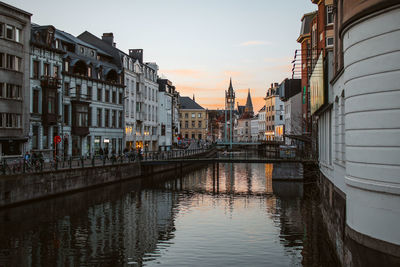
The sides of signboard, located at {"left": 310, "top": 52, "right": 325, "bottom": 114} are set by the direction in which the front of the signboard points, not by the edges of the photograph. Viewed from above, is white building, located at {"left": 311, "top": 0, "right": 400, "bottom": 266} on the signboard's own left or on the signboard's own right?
on the signboard's own left

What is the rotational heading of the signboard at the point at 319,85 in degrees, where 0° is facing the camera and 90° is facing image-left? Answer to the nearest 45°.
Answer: approximately 45°
